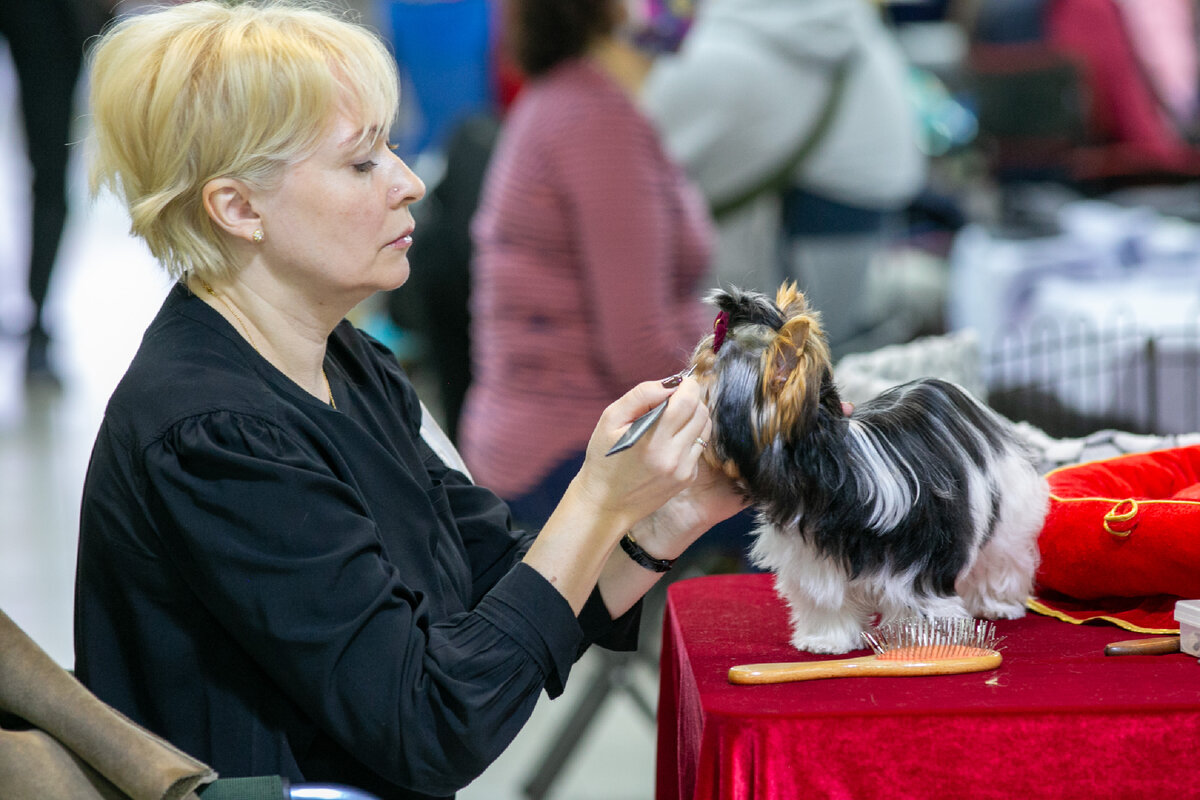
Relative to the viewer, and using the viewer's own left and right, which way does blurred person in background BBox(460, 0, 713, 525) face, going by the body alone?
facing away from the viewer and to the right of the viewer

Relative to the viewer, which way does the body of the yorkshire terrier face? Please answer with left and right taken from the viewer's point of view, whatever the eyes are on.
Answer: facing to the left of the viewer

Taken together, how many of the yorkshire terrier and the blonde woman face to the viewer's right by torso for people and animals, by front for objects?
1

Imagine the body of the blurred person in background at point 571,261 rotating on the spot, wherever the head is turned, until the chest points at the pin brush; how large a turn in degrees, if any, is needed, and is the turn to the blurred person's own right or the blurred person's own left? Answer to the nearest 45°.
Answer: approximately 135° to the blurred person's own right

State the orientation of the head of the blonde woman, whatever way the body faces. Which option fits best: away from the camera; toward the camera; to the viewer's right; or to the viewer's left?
to the viewer's right

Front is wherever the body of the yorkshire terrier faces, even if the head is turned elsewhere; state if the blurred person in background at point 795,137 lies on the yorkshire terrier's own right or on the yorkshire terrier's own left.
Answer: on the yorkshire terrier's own right

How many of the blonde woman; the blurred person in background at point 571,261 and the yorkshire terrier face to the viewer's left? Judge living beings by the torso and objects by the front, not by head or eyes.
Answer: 1

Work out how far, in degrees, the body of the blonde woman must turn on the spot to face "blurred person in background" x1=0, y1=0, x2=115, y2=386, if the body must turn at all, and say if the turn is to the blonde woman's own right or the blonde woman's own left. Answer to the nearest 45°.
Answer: approximately 90° to the blonde woman's own left

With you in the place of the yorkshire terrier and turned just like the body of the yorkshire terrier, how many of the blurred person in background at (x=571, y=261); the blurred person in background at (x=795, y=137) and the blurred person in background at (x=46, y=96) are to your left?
0

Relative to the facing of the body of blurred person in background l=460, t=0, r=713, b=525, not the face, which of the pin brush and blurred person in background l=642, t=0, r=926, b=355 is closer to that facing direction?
the blurred person in background

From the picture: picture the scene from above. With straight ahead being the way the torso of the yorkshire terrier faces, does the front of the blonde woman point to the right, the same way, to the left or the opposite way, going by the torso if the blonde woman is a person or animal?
the opposite way

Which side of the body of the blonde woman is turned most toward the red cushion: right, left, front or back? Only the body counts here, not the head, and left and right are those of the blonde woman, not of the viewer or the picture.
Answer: front

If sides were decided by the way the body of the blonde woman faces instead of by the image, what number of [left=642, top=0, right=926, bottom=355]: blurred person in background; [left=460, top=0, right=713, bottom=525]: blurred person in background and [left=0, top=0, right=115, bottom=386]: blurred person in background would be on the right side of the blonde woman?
0

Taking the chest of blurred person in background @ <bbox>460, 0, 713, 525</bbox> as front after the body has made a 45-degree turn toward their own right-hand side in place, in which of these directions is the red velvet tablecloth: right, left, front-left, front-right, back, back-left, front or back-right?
right

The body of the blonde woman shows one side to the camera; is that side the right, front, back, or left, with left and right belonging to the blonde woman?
right
